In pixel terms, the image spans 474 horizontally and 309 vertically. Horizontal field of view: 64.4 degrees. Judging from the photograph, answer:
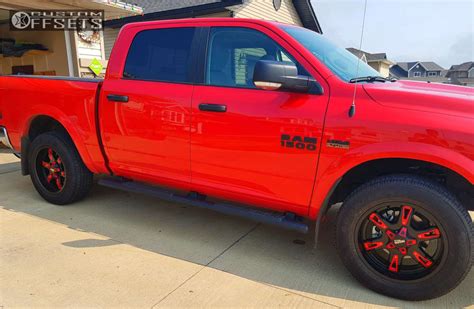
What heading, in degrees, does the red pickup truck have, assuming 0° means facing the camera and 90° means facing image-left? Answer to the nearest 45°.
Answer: approximately 315°

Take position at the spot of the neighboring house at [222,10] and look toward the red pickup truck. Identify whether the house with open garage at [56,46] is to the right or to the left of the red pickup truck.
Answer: right

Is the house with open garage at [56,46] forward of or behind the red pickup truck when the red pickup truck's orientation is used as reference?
behind

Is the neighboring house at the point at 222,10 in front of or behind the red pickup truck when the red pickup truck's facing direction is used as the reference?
behind
